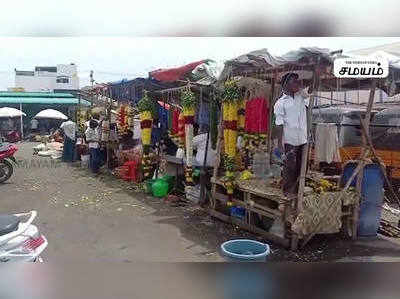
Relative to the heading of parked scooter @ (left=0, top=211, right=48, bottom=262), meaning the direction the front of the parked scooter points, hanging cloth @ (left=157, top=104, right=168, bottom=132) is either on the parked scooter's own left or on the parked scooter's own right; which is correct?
on the parked scooter's own right

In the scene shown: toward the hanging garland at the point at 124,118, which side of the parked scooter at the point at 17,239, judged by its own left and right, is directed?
right

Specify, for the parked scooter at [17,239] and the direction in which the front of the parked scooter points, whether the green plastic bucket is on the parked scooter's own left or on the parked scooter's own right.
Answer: on the parked scooter's own right

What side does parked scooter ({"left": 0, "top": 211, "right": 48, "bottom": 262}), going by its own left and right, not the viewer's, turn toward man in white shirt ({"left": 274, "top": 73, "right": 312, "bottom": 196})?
back

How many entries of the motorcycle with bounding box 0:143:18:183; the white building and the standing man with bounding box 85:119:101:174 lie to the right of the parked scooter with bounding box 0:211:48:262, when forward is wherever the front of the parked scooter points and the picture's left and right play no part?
3

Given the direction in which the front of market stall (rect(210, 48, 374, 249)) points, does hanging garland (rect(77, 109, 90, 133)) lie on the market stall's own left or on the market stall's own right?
on the market stall's own right

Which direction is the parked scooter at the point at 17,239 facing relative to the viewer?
to the viewer's left
